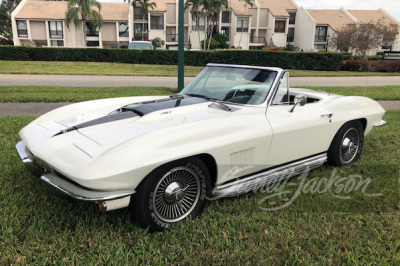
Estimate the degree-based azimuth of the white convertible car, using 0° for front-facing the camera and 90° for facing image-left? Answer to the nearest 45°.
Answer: approximately 45°

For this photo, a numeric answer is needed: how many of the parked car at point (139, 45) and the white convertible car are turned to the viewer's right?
0

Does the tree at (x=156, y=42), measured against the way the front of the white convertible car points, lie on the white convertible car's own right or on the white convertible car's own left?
on the white convertible car's own right

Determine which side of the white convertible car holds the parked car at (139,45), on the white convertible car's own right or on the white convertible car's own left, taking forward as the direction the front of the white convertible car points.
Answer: on the white convertible car's own right

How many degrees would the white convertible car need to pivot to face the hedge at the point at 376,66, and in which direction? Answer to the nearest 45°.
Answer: approximately 180°
